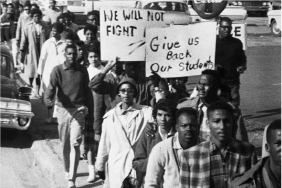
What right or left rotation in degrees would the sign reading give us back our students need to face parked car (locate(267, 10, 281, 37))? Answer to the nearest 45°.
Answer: approximately 180°

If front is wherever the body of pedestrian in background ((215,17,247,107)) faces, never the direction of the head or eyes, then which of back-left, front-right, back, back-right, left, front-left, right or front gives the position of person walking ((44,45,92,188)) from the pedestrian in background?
front-right

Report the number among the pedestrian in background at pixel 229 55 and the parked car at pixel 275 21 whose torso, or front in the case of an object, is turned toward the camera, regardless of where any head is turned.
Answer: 1

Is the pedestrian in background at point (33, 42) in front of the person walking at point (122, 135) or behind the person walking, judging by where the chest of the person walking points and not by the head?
behind

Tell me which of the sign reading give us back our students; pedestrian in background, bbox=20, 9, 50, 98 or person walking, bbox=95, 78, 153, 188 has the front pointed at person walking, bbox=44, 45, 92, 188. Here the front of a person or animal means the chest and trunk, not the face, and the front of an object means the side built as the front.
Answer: the pedestrian in background

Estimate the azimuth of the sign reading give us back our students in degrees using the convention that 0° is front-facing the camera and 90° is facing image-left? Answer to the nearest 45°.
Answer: approximately 0°

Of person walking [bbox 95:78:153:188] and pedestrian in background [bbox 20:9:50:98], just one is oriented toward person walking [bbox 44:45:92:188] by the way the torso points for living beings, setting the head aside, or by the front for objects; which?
the pedestrian in background
